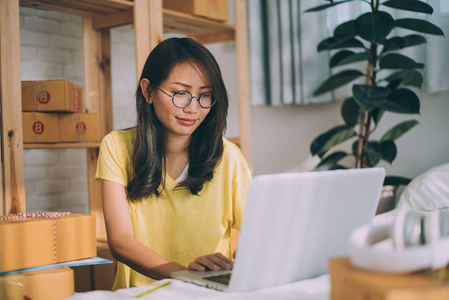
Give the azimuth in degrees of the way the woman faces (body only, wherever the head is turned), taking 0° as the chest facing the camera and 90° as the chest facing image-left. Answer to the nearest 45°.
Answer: approximately 315°

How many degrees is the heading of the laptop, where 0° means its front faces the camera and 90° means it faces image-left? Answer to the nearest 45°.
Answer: approximately 135°

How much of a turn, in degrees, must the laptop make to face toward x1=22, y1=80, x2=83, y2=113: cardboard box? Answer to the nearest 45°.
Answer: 0° — it already faces it

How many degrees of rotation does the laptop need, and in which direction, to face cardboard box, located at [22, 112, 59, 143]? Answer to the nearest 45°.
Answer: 0° — it already faces it

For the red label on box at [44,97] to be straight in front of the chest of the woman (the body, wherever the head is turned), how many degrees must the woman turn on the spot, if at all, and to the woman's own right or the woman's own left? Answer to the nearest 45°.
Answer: approximately 180°

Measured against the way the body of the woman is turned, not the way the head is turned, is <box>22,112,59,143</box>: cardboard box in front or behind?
behind

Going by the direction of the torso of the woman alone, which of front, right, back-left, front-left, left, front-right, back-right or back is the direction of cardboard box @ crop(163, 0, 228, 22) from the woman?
back-left

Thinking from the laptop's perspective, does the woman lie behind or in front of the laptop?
in front

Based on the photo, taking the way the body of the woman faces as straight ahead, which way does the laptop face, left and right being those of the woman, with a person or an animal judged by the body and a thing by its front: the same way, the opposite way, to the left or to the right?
the opposite way

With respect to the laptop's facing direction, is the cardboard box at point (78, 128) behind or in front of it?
in front

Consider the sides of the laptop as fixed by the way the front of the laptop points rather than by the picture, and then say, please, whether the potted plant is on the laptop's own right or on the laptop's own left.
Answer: on the laptop's own right
